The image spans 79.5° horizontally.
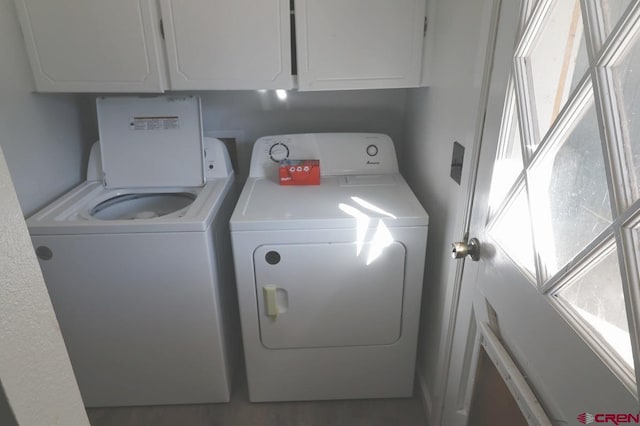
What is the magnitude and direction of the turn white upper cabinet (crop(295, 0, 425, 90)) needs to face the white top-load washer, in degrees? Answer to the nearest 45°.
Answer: approximately 90° to its right

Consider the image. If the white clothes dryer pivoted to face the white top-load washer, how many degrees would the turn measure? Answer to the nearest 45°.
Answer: approximately 90° to its right

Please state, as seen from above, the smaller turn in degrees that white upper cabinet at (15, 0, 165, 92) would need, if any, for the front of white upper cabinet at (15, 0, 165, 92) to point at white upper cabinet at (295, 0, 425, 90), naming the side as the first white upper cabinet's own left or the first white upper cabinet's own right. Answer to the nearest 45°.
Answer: approximately 45° to the first white upper cabinet's own left

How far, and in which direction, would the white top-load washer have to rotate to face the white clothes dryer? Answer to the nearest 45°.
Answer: approximately 45° to its left

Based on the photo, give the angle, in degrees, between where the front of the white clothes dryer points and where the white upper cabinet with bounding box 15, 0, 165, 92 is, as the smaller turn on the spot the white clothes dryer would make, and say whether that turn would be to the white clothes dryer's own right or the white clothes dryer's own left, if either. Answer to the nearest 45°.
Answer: approximately 90° to the white clothes dryer's own right
